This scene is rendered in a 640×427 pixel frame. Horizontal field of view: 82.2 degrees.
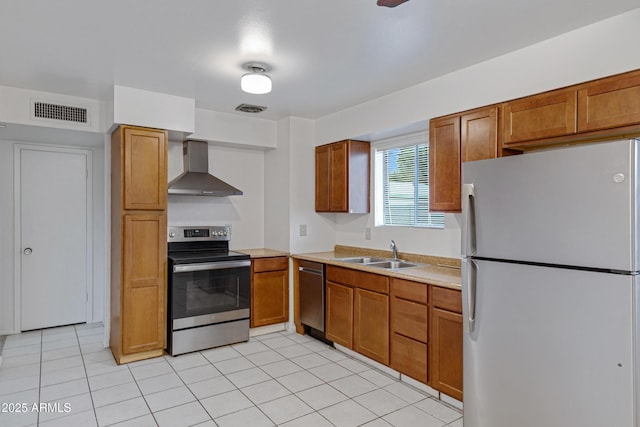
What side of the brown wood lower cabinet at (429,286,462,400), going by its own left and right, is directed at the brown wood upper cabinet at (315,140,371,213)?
right

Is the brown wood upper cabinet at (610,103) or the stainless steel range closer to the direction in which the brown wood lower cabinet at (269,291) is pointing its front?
the brown wood upper cabinet

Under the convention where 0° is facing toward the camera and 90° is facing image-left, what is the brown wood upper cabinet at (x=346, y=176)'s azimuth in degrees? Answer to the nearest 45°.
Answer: approximately 45°

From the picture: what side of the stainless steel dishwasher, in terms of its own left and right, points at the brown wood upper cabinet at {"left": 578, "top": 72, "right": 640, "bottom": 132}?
left

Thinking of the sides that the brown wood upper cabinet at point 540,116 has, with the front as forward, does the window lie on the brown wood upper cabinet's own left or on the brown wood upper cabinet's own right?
on the brown wood upper cabinet's own right

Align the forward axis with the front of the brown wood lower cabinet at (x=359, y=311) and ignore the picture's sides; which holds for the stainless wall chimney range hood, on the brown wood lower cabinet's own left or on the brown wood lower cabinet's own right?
on the brown wood lower cabinet's own right

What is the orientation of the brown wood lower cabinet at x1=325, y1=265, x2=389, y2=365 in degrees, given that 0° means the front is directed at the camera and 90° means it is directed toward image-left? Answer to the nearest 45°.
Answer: approximately 45°

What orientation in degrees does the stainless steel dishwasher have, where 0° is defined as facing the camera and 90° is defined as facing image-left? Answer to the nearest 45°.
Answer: approximately 45°

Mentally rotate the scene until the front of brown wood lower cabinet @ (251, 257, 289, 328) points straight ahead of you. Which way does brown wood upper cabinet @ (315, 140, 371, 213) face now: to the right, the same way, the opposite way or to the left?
to the right
